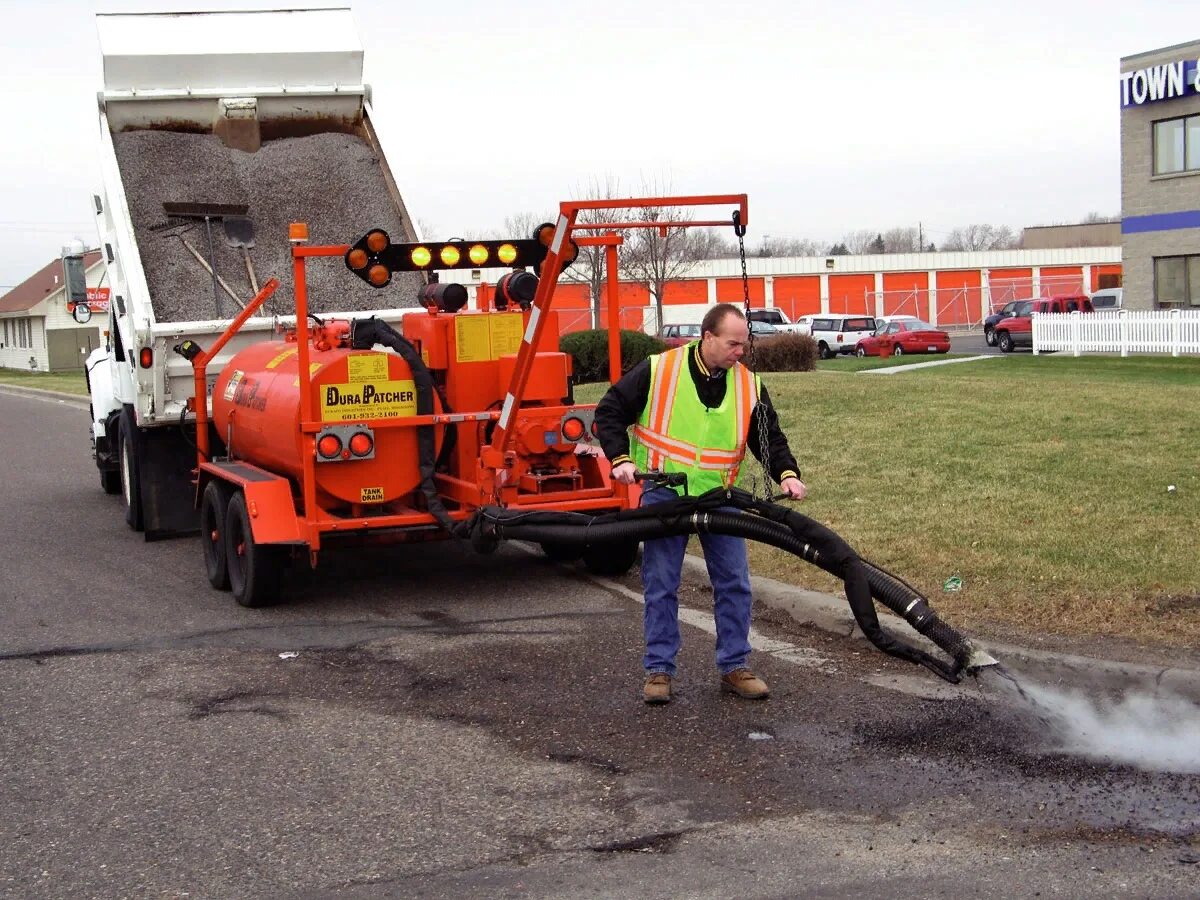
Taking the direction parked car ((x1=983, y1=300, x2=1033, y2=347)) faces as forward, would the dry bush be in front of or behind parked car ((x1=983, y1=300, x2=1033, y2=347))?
in front

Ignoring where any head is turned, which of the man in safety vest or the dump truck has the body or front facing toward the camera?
the man in safety vest

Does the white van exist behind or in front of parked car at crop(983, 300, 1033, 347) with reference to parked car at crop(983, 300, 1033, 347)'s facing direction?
behind

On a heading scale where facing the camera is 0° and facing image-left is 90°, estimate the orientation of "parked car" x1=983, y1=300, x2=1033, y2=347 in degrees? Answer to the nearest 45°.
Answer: approximately 45°

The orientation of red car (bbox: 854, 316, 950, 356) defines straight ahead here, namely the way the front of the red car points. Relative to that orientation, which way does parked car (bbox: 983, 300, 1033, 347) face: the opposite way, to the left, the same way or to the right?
to the left

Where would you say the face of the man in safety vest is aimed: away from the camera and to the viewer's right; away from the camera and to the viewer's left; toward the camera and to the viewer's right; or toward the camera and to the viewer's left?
toward the camera and to the viewer's right

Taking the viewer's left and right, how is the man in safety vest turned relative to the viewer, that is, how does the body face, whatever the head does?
facing the viewer

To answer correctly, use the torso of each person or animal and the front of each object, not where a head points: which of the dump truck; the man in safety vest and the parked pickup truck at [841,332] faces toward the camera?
the man in safety vest

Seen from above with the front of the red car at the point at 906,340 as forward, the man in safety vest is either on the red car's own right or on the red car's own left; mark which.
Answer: on the red car's own left

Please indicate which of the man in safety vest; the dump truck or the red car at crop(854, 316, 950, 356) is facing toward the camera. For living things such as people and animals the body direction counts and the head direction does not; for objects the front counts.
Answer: the man in safety vest
